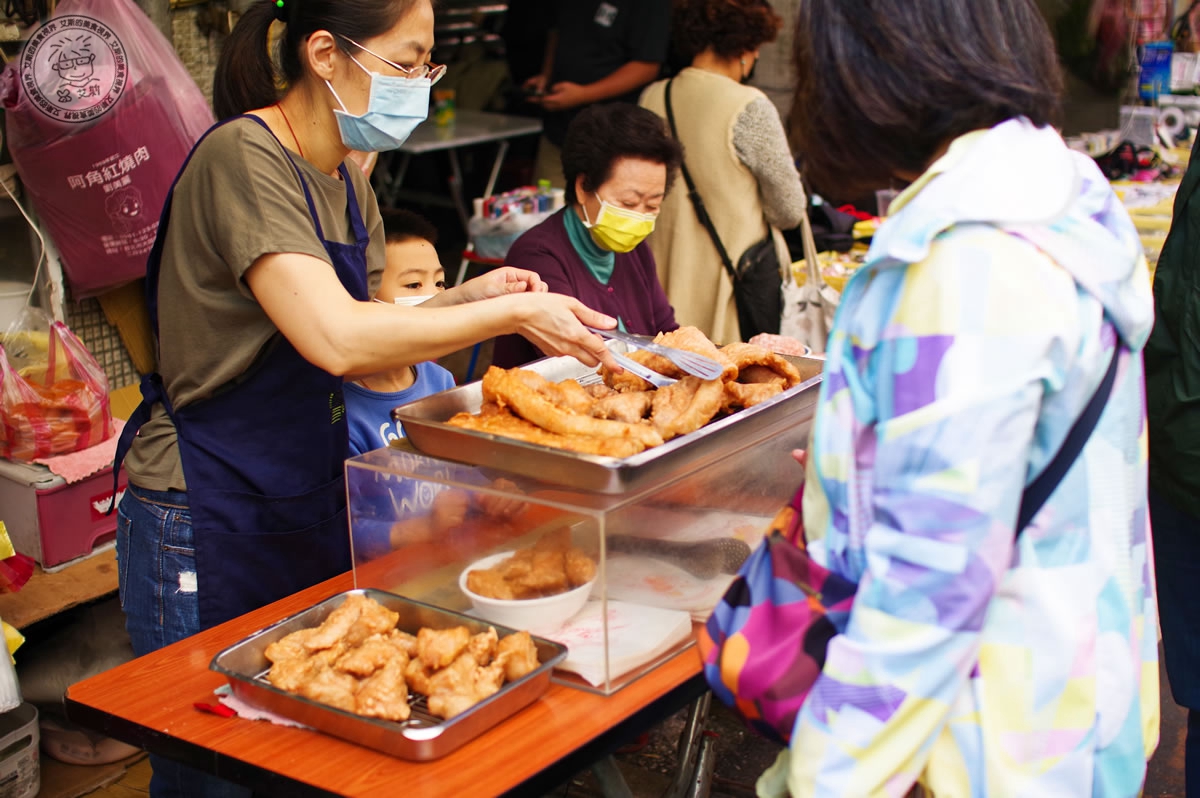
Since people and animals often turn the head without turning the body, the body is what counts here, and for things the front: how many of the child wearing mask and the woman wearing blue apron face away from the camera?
0

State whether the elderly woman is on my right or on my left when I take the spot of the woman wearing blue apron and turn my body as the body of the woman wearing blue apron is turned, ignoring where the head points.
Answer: on my left

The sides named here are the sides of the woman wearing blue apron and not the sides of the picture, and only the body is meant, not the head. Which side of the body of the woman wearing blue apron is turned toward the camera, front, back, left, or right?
right

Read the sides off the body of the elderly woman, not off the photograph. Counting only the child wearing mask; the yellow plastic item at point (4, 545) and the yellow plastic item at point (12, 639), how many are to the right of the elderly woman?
3

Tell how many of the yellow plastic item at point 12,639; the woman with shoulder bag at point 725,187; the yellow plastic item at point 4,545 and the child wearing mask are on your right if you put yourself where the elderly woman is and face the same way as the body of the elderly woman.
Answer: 3

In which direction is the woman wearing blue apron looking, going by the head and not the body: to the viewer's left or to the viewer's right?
to the viewer's right

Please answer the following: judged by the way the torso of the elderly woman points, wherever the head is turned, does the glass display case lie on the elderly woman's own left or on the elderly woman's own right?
on the elderly woman's own right

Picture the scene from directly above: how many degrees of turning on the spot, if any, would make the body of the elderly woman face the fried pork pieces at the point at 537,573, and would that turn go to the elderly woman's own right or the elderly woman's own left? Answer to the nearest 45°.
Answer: approximately 45° to the elderly woman's own right

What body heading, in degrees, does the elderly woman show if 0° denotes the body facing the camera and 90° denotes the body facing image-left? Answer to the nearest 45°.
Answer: approximately 315°

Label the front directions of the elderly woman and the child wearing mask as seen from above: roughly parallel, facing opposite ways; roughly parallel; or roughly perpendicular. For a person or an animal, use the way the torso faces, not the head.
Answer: roughly parallel

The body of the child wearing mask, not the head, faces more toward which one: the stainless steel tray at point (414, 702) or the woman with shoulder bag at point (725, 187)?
the stainless steel tray

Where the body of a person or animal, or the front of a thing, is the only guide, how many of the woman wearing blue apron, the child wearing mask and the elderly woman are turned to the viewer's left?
0

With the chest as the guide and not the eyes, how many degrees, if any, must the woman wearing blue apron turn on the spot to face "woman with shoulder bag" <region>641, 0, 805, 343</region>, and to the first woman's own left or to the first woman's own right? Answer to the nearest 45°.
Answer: approximately 45° to the first woman's own left

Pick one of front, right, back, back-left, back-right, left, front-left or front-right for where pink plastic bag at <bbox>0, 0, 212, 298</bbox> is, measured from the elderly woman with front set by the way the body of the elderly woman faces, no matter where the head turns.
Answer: back-right

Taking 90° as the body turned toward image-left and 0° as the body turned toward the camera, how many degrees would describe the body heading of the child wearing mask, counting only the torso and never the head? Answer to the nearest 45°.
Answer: approximately 315°

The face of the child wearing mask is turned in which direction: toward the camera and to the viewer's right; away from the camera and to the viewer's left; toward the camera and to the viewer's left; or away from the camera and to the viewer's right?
toward the camera and to the viewer's right
